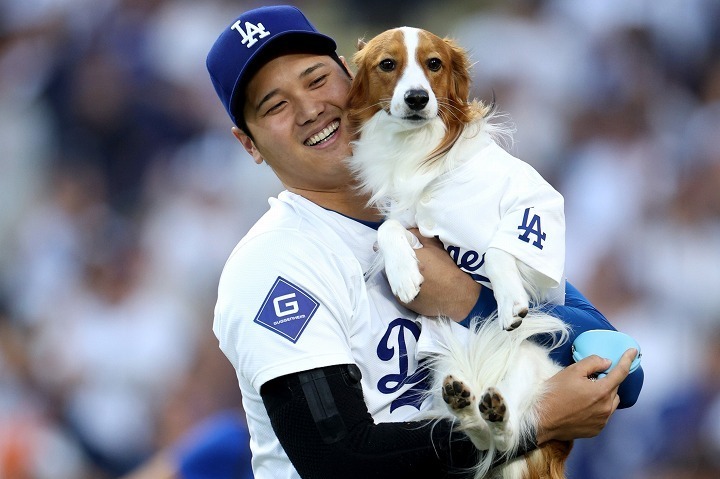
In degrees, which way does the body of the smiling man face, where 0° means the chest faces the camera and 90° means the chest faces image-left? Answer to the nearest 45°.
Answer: approximately 315°
